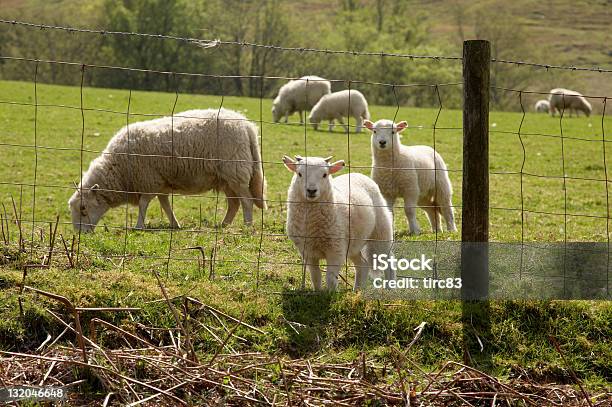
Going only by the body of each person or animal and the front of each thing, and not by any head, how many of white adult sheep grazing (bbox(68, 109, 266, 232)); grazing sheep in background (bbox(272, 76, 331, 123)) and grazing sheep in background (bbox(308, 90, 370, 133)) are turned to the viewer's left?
3

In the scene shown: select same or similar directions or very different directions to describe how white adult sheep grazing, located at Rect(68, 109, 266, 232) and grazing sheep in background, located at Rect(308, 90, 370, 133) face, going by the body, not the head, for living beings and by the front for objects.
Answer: same or similar directions

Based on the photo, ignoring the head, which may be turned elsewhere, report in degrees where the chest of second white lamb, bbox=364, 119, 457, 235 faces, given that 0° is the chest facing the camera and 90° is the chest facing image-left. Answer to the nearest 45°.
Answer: approximately 45°

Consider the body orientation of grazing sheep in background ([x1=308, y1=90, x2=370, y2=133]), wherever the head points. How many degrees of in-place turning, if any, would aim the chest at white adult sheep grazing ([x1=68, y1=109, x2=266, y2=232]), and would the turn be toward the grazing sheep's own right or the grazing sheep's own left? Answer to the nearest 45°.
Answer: approximately 90° to the grazing sheep's own left

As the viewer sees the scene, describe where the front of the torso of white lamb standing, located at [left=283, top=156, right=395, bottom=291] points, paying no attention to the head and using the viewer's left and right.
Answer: facing the viewer and to the left of the viewer

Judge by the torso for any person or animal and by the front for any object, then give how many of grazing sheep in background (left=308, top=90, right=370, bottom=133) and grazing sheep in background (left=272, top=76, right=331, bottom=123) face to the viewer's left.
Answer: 2

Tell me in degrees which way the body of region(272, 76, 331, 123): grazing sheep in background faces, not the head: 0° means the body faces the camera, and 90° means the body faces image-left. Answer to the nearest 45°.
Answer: approximately 90°

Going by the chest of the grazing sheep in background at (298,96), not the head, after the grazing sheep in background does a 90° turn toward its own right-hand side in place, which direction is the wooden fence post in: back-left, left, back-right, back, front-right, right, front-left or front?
back

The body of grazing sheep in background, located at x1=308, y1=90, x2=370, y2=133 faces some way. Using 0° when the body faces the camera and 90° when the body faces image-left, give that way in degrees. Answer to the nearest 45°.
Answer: approximately 90°

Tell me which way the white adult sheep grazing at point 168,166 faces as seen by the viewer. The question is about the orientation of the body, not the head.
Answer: to the viewer's left
